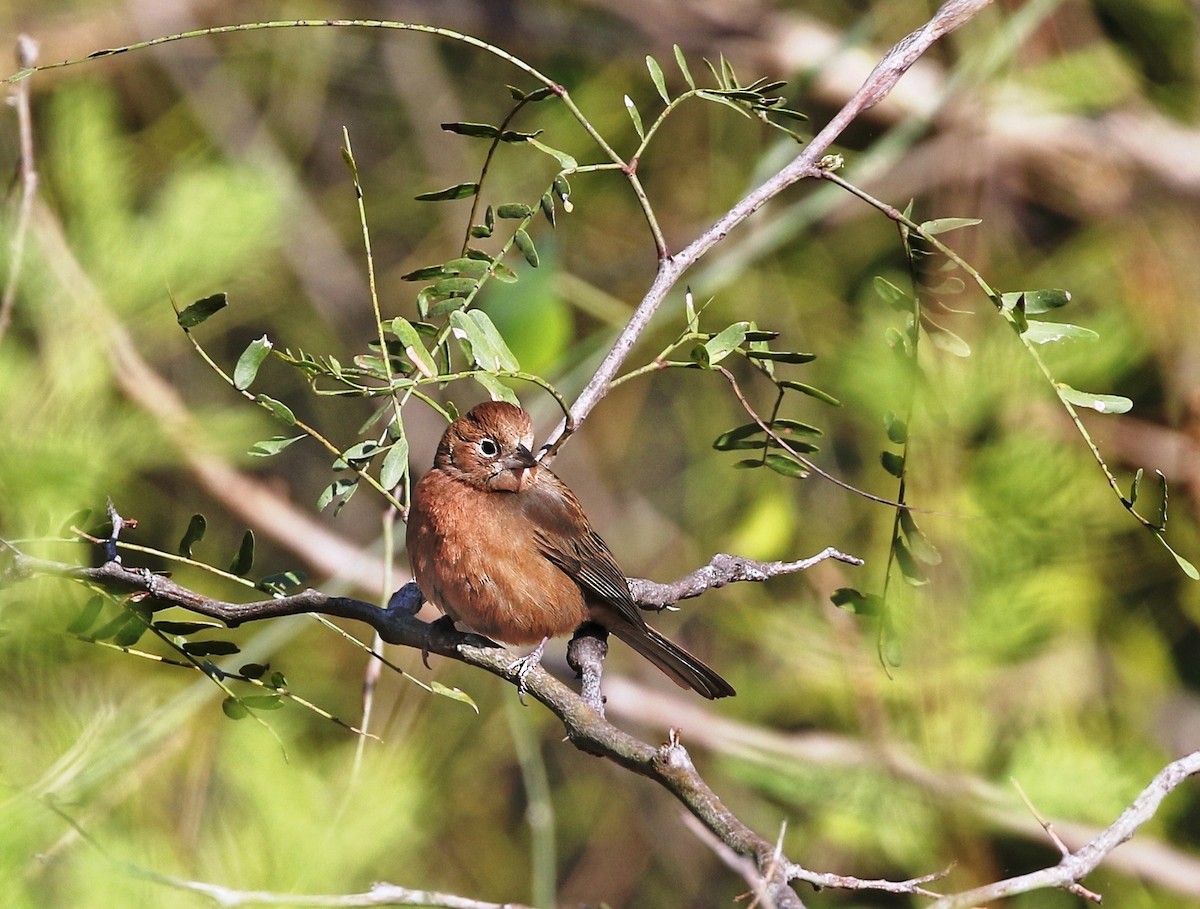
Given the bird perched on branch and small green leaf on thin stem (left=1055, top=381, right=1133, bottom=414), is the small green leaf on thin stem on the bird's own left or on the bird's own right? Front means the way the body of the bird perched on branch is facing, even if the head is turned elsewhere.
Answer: on the bird's own left

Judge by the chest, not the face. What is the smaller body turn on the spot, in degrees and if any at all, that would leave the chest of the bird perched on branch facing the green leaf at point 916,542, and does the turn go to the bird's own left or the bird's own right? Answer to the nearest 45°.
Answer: approximately 90° to the bird's own left

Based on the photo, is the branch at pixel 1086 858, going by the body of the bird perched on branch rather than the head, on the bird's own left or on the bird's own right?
on the bird's own left

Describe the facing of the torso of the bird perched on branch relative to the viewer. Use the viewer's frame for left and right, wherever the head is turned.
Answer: facing the viewer and to the left of the viewer

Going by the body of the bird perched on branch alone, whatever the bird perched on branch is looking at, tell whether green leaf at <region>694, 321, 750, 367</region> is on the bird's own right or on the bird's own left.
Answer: on the bird's own left

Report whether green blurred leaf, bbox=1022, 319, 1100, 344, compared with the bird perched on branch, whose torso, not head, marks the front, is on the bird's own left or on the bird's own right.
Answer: on the bird's own left

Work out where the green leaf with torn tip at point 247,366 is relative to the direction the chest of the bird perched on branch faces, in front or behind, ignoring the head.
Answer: in front
